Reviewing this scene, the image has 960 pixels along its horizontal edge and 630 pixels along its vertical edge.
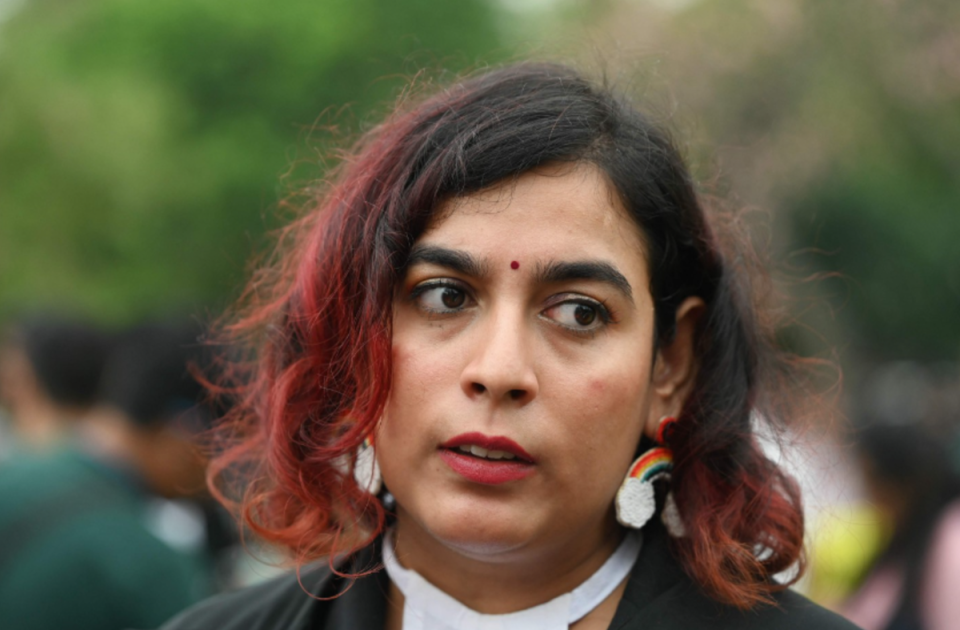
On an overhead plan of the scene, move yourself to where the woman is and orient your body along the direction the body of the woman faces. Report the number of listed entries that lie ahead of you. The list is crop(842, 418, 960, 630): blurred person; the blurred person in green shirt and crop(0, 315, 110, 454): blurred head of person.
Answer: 0

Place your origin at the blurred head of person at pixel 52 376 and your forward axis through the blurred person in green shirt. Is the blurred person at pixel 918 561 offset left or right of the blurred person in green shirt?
left

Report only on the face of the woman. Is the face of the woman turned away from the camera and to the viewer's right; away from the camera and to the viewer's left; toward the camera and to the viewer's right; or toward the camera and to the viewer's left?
toward the camera and to the viewer's left

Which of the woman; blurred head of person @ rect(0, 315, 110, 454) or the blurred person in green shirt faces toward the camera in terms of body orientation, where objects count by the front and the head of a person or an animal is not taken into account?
the woman

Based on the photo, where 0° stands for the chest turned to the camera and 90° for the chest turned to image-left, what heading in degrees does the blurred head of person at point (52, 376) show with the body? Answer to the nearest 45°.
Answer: approximately 90°

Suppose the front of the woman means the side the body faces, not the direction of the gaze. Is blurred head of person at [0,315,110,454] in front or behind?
behind

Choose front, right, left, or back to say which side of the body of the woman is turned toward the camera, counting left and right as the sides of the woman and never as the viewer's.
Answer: front

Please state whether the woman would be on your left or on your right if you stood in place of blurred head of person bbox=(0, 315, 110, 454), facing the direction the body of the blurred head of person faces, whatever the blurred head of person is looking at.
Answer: on your left

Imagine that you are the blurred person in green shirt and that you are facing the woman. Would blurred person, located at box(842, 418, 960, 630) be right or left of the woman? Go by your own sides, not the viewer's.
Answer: left

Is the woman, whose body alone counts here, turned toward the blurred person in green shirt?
no
